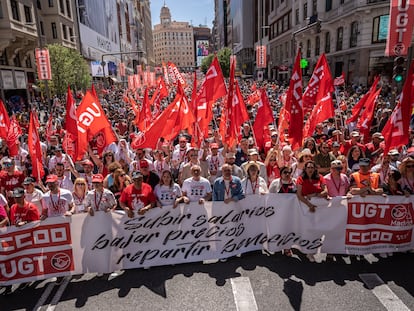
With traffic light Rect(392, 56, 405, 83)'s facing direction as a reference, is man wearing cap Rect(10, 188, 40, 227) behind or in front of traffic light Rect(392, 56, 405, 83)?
in front

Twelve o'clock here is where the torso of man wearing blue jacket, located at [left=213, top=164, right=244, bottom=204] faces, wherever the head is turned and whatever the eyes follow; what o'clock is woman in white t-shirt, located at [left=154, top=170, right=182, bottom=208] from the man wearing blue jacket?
The woman in white t-shirt is roughly at 3 o'clock from the man wearing blue jacket.

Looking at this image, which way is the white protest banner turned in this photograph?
toward the camera

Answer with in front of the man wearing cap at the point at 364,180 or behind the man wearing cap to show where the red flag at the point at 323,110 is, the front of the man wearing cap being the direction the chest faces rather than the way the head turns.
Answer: behind

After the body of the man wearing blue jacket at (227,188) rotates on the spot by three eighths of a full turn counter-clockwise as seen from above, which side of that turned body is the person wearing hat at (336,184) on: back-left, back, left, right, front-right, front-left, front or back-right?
front-right

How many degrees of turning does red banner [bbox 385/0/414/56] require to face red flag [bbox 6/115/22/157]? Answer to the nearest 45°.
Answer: approximately 45° to its right

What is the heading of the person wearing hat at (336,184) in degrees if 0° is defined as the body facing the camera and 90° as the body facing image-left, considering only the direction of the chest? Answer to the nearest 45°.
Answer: approximately 0°

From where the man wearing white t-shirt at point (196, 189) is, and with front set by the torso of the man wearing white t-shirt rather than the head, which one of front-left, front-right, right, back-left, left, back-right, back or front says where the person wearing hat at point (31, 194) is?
right

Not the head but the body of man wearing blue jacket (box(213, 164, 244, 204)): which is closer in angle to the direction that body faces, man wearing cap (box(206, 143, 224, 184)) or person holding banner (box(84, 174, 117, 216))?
the person holding banner

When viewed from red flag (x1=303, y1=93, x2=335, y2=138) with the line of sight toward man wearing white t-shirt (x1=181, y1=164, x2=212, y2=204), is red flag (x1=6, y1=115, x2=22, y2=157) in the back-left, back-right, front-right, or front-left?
front-right

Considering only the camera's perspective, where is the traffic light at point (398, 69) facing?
facing the viewer

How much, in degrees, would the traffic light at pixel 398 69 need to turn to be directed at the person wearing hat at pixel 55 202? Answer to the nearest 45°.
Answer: approximately 45° to its right

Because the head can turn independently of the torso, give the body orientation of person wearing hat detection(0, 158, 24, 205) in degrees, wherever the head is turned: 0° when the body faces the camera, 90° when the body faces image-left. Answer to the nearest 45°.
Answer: approximately 0°

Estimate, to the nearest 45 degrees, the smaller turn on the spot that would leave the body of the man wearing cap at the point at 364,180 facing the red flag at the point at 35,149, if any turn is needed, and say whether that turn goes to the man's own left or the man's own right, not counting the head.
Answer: approximately 90° to the man's own right
